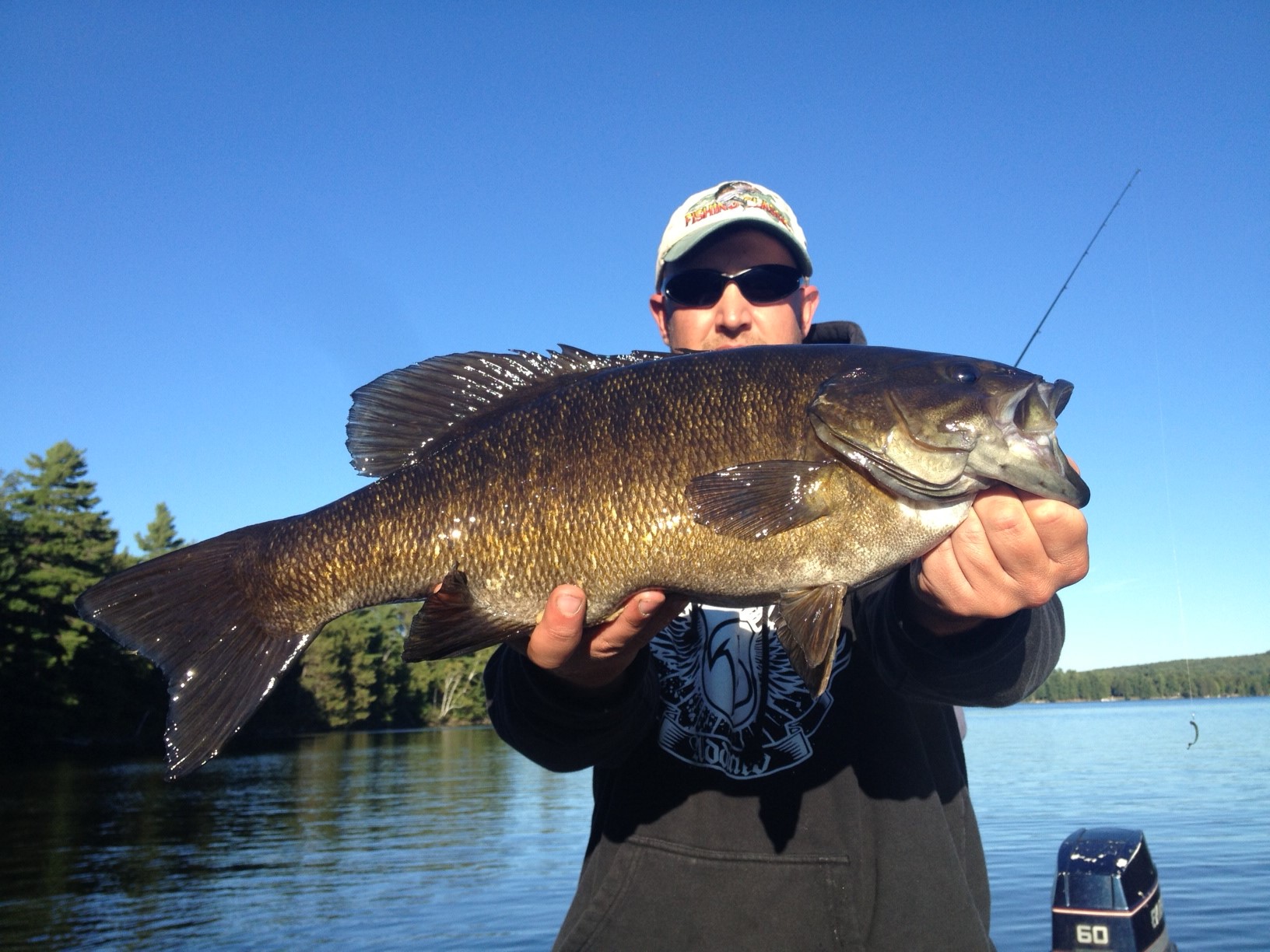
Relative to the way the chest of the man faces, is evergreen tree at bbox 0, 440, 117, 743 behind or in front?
behind

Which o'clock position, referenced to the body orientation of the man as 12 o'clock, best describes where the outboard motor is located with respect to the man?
The outboard motor is roughly at 7 o'clock from the man.

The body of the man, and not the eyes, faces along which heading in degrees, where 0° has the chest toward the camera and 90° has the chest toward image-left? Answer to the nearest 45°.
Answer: approximately 0°
